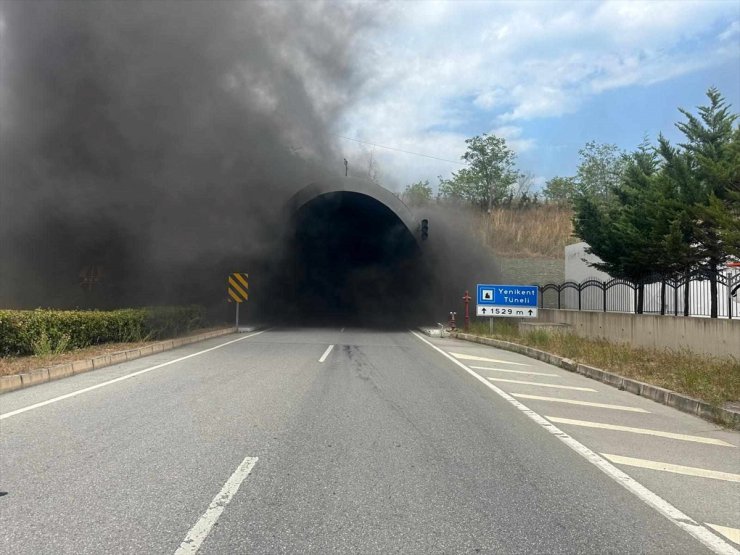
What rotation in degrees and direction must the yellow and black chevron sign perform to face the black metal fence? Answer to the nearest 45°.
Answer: approximately 45° to its left

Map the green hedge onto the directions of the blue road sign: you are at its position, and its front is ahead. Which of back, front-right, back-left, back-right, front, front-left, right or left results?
front-right

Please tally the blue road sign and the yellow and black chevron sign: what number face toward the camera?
2

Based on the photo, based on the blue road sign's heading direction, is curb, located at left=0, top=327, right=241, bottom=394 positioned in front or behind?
in front

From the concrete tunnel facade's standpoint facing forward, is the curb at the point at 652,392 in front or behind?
in front

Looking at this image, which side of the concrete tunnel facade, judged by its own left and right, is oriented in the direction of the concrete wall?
front

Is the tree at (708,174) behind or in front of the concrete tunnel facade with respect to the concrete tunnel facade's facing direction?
in front

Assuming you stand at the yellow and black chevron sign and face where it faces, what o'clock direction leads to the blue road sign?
The blue road sign is roughly at 10 o'clock from the yellow and black chevron sign.

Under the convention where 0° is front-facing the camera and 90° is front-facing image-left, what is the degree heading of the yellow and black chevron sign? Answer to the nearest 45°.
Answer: approximately 0°

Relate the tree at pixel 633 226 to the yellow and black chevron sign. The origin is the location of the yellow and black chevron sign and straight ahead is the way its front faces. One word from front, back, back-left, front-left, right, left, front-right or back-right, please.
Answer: front-left

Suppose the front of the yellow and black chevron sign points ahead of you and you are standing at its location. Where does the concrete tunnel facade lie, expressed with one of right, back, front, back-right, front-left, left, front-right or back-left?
back-left

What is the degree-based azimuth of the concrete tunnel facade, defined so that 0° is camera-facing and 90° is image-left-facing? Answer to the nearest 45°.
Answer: approximately 0°
